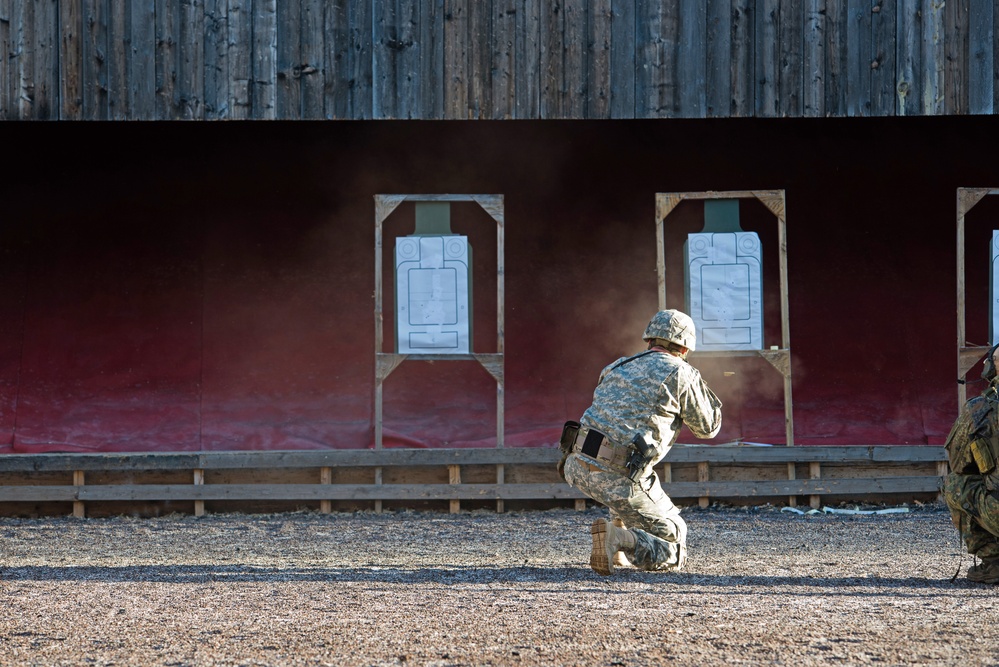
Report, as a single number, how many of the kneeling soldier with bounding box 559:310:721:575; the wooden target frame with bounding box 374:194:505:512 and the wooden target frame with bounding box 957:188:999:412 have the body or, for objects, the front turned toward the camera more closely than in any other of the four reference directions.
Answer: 2

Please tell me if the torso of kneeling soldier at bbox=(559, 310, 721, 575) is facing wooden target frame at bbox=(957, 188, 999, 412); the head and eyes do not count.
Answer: yes

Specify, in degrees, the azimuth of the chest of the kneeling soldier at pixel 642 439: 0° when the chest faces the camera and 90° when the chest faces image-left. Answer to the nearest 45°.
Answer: approximately 225°

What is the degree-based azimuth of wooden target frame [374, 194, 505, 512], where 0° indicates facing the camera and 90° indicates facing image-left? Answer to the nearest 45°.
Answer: approximately 0°

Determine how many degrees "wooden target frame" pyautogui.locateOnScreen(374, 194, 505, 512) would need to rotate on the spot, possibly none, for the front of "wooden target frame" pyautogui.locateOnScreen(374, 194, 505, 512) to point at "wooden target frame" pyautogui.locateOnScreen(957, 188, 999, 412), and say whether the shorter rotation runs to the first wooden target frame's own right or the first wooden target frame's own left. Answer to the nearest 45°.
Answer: approximately 90° to the first wooden target frame's own left

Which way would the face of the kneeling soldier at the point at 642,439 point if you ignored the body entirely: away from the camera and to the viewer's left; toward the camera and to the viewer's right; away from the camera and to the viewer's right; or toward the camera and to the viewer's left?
away from the camera and to the viewer's right

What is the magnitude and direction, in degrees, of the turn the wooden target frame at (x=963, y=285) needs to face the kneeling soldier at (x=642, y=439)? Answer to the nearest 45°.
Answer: approximately 45° to its right
